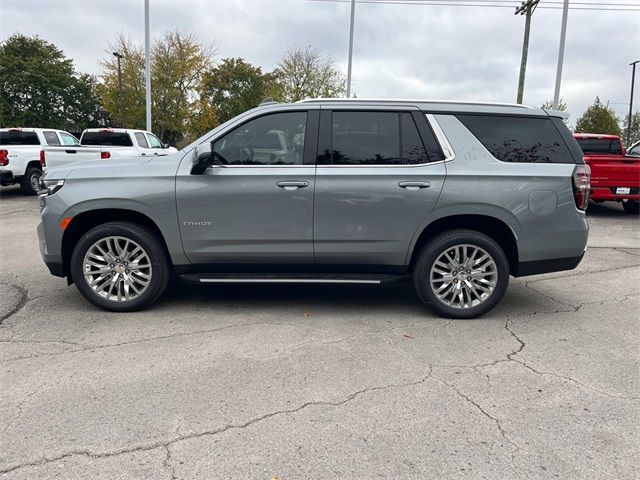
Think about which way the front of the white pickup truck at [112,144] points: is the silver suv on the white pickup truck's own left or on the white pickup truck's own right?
on the white pickup truck's own right

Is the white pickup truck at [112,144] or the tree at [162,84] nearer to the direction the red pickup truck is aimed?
the tree

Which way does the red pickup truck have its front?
away from the camera

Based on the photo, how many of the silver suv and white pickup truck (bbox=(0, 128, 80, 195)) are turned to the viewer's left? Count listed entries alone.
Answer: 1

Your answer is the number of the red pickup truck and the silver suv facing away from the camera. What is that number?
1

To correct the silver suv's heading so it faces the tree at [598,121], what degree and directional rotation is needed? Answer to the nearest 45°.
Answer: approximately 135° to its right

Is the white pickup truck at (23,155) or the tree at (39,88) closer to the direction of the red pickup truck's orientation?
the tree

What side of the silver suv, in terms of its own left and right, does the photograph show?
left

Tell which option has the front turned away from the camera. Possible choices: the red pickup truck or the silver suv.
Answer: the red pickup truck

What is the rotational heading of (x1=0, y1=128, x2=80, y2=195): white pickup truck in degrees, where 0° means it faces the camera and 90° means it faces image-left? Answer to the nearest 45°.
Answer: approximately 225°

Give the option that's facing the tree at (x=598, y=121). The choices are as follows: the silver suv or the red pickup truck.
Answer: the red pickup truck

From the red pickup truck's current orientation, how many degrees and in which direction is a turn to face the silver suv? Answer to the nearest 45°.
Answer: approximately 180°

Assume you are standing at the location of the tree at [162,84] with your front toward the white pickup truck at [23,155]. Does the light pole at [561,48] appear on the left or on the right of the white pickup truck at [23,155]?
left

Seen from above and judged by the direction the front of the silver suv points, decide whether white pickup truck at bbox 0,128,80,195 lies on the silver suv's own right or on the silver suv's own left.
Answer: on the silver suv's own right
